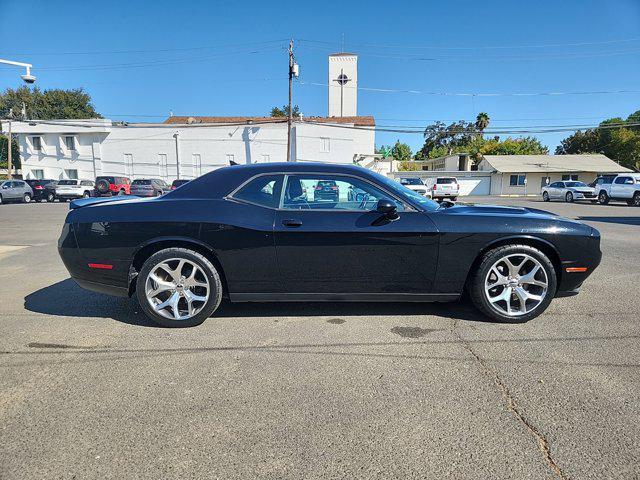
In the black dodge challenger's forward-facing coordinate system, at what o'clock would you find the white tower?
The white tower is roughly at 9 o'clock from the black dodge challenger.

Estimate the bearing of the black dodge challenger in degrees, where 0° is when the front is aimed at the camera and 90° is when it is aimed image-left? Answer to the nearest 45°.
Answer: approximately 270°

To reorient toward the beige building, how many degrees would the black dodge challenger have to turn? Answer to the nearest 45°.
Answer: approximately 45° to its left

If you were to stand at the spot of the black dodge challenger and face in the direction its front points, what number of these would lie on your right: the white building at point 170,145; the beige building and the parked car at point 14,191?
0

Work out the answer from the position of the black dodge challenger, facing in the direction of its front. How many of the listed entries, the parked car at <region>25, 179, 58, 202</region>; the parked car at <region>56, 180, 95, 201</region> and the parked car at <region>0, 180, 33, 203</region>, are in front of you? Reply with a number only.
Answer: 0

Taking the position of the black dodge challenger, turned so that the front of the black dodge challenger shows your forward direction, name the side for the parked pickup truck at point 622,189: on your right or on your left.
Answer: on your left

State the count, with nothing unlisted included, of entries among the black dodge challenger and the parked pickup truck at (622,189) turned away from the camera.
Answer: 0

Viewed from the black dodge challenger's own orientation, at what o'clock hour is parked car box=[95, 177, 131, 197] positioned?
The parked car is roughly at 8 o'clock from the black dodge challenger.

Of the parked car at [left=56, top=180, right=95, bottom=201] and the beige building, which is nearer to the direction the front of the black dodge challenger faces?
the beige building

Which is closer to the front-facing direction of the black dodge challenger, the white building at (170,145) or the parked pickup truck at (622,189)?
the parked pickup truck

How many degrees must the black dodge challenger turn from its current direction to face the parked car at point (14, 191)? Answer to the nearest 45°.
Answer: approximately 135° to its left
